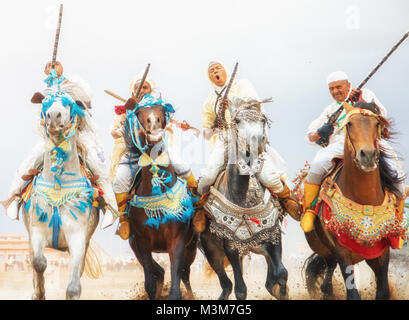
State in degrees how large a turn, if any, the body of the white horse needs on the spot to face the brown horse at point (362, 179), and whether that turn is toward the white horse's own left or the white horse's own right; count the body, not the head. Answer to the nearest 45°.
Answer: approximately 90° to the white horse's own left

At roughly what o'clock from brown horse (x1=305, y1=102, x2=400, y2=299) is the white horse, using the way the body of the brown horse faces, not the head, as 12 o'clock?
The white horse is roughly at 4 o'clock from the brown horse.

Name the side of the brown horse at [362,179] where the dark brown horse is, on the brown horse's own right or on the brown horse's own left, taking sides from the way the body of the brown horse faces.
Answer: on the brown horse's own right

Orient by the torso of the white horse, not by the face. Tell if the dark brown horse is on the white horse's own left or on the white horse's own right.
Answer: on the white horse's own left

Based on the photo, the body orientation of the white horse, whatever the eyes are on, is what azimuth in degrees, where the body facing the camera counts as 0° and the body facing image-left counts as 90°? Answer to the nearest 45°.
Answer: approximately 0°
